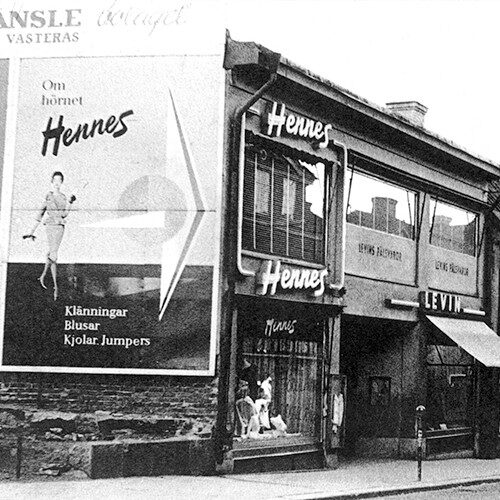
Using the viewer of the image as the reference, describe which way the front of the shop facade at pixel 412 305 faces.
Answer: facing the viewer and to the right of the viewer

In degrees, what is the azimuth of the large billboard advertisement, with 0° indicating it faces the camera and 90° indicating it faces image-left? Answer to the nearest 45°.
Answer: approximately 0°

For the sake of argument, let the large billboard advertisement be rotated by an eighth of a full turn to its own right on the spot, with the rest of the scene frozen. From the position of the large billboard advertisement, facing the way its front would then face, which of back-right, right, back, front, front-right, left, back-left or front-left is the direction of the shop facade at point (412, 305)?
back
